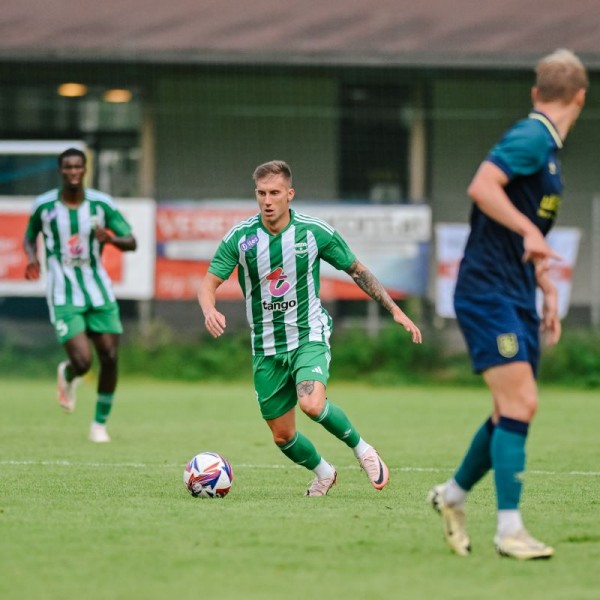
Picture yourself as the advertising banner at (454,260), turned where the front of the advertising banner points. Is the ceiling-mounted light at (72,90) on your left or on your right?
on your right

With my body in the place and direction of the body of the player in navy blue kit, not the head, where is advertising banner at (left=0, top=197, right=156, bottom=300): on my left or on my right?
on my left

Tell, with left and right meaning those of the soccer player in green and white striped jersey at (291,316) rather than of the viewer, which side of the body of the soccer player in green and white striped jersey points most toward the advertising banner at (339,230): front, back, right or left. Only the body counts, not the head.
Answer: back

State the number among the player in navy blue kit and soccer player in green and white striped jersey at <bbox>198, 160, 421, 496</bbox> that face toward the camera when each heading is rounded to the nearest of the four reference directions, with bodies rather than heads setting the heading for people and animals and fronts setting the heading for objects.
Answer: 1

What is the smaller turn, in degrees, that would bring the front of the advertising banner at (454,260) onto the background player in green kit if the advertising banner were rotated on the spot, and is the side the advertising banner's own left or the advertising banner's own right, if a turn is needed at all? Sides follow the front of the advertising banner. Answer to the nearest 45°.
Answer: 0° — it already faces them

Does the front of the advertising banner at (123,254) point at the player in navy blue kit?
yes

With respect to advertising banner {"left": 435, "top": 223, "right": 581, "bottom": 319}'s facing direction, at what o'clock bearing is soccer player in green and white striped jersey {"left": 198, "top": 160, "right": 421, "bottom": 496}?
The soccer player in green and white striped jersey is roughly at 12 o'clock from the advertising banner.

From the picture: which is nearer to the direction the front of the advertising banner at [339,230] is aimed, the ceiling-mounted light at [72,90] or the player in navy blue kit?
the player in navy blue kit
